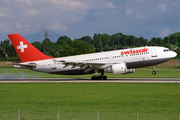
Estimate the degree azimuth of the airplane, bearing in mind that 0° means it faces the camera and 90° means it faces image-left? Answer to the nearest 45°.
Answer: approximately 270°
